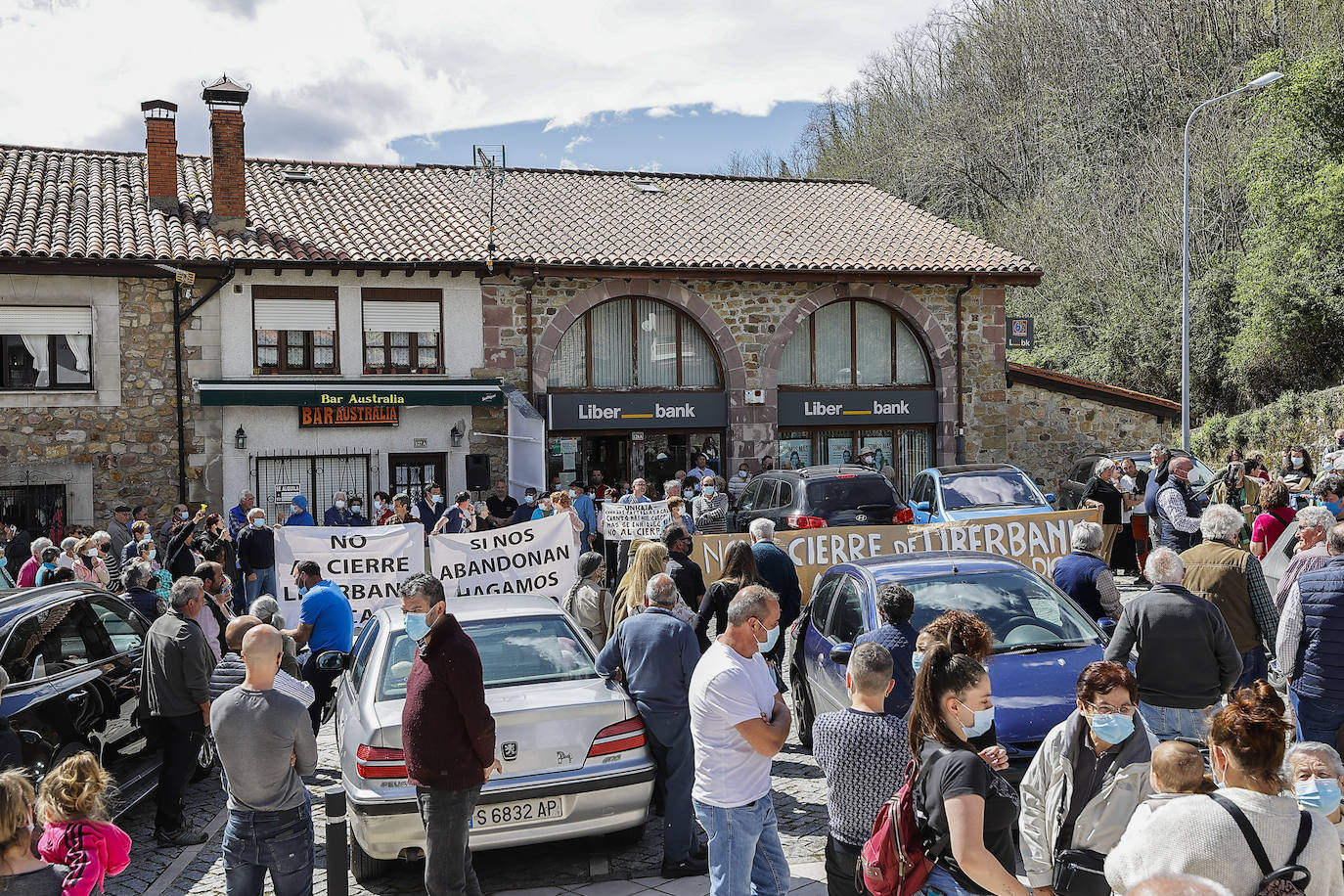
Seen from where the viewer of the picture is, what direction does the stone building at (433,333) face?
facing the viewer

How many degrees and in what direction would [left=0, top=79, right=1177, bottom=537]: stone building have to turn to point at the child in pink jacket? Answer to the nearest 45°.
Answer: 0° — it already faces them

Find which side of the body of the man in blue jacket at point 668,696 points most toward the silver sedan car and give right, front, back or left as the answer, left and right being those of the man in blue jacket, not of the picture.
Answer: left

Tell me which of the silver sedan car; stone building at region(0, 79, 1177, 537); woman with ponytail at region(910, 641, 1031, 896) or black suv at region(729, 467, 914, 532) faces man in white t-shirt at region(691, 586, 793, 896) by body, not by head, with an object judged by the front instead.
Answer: the stone building

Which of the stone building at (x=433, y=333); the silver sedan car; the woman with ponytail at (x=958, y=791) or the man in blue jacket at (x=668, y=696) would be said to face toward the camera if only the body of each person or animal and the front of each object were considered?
the stone building

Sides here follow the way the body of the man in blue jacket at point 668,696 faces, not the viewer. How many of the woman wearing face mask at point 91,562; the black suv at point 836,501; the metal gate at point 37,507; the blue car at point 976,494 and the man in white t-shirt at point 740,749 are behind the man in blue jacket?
1

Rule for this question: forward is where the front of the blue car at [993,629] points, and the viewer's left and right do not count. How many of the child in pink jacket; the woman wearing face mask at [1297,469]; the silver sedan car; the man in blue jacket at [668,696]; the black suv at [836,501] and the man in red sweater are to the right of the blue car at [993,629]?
4

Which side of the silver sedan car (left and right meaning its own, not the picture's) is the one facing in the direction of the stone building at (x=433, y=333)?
front

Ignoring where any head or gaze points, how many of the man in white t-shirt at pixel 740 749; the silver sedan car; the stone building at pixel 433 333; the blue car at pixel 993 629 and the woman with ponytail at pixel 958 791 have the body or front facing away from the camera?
1

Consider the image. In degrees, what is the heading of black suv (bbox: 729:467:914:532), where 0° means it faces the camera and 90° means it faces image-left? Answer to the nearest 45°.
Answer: approximately 135°

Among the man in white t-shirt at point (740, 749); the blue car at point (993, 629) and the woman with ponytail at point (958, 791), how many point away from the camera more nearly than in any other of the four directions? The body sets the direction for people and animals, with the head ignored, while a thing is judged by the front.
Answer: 0

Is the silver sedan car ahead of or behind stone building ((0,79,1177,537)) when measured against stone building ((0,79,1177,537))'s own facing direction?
ahead

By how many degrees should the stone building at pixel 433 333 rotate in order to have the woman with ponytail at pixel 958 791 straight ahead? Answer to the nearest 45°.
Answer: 0° — it already faces them

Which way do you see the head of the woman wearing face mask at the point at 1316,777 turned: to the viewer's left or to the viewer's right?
to the viewer's left

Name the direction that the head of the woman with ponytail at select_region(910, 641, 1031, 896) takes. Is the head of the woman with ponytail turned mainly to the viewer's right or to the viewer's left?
to the viewer's right

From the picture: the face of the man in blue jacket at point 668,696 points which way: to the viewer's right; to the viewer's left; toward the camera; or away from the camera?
away from the camera
